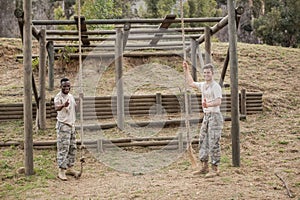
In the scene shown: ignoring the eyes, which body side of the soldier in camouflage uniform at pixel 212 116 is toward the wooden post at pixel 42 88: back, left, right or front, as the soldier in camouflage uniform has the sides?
right

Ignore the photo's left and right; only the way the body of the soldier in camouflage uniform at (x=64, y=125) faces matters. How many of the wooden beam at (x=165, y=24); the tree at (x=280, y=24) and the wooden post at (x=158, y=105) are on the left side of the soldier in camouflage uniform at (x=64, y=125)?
3

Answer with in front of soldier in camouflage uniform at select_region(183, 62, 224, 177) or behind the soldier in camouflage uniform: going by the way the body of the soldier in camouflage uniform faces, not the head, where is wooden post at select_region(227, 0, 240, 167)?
behind

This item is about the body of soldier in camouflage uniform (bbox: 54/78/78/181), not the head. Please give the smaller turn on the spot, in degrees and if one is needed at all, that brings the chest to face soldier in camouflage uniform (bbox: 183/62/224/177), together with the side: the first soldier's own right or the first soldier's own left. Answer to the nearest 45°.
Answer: approximately 45° to the first soldier's own left

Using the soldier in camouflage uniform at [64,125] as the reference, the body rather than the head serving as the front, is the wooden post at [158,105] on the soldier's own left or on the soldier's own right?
on the soldier's own left

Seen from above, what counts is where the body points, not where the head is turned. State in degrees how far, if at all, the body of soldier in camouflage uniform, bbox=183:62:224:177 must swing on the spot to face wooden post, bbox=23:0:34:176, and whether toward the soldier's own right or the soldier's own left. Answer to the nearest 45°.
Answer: approximately 45° to the soldier's own right

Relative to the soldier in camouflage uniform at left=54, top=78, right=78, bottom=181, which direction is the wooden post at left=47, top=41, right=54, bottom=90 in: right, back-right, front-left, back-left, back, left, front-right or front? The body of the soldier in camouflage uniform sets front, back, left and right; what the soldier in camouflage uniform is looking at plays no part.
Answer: back-left

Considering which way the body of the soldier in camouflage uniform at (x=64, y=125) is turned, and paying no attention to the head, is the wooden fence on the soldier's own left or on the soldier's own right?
on the soldier's own left

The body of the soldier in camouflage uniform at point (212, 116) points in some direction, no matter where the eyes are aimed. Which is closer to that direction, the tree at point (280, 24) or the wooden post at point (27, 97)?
the wooden post

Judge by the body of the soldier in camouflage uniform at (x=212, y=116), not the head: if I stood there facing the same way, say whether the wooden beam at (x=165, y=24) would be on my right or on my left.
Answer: on my right

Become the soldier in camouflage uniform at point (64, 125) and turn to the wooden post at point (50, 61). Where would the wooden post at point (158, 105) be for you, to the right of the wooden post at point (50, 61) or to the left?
right

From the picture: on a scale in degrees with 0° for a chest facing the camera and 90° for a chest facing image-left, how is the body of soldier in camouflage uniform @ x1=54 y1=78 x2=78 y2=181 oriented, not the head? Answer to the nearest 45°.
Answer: approximately 315°
